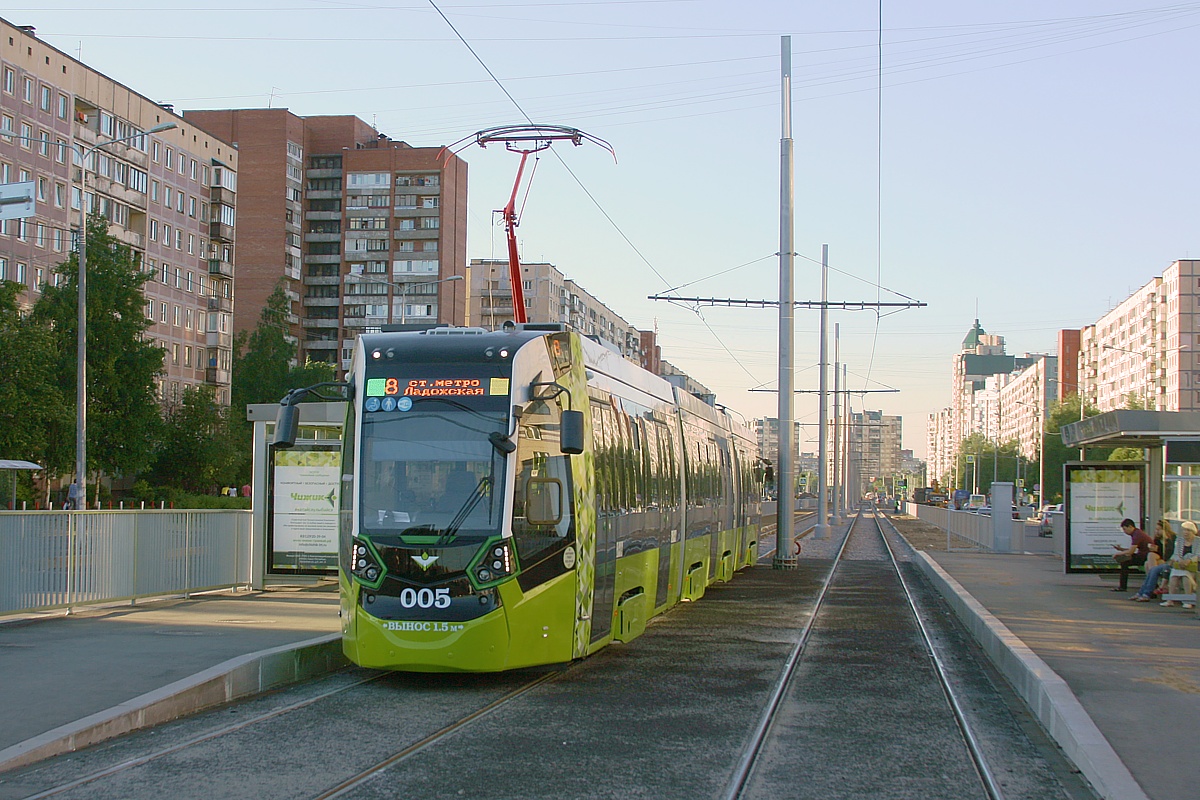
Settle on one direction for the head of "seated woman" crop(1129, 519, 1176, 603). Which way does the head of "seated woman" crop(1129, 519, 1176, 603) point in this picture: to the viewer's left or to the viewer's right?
to the viewer's left

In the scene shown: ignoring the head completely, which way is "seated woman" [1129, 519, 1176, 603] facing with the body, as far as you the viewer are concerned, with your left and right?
facing to the left of the viewer

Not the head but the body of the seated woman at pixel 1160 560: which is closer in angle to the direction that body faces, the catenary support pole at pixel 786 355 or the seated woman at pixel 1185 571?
the catenary support pole

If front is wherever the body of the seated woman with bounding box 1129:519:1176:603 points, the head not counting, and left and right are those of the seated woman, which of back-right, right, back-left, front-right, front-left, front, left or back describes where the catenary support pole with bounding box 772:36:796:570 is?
front-right

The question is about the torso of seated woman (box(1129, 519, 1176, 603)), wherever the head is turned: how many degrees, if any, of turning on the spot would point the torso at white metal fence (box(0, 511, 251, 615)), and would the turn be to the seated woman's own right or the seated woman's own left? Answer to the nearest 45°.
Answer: approximately 45° to the seated woman's own left

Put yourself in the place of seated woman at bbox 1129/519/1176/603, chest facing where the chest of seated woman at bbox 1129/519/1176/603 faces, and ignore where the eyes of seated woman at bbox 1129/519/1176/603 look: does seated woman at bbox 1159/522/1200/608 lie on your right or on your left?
on your left

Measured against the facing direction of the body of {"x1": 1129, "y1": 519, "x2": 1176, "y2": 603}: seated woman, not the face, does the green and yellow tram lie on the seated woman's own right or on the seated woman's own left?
on the seated woman's own left
